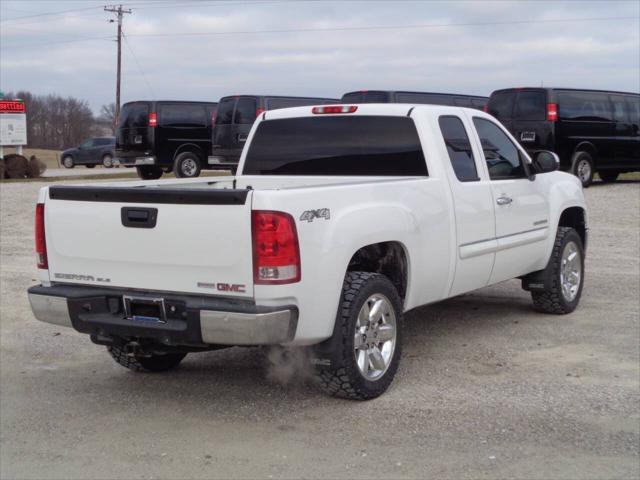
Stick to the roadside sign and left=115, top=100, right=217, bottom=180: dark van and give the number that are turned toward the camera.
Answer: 1

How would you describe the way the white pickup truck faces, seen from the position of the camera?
facing away from the viewer and to the right of the viewer

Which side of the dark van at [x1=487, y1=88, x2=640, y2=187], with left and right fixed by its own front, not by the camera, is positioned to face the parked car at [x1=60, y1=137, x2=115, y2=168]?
left

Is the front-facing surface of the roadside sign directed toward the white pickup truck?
yes

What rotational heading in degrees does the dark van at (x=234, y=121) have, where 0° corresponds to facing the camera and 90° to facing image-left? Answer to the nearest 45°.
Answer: approximately 225°

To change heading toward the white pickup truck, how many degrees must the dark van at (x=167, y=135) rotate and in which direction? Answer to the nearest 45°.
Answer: approximately 135° to its right

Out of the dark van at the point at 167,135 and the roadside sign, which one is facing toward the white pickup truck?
the roadside sign

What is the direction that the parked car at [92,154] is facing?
to the viewer's left

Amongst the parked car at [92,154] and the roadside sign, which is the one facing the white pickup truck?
the roadside sign

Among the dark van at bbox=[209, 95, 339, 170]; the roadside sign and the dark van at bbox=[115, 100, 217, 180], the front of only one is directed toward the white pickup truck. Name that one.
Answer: the roadside sign

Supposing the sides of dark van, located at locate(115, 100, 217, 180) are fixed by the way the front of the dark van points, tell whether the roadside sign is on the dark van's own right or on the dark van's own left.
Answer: on the dark van's own left
